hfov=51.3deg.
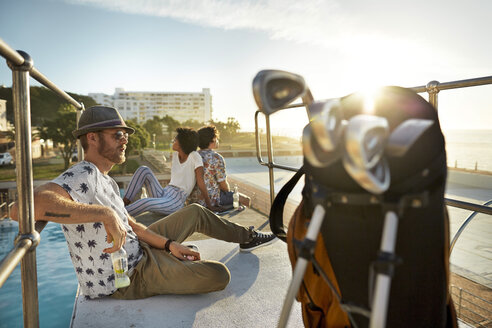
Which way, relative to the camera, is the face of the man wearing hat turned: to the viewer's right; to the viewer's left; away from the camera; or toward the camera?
to the viewer's right

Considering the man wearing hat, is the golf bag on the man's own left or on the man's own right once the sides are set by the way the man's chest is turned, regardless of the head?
on the man's own right

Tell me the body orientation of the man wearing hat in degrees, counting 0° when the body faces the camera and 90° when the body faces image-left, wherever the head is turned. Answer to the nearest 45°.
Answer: approximately 270°

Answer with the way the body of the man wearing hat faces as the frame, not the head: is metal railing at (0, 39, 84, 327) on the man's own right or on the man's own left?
on the man's own right

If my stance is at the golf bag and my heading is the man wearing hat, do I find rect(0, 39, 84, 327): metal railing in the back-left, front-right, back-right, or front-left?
front-left
